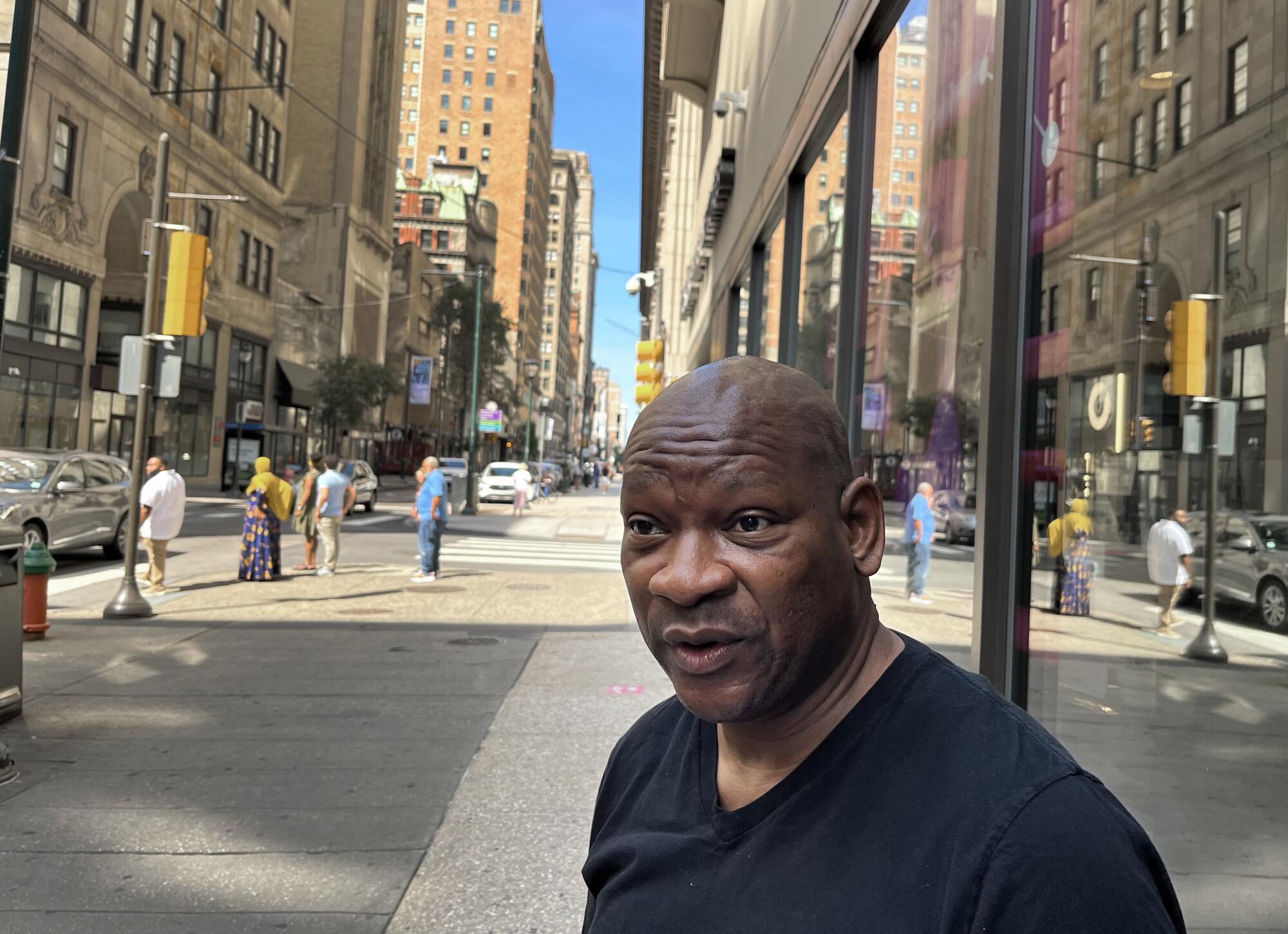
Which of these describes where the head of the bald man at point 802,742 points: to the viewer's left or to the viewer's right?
to the viewer's left

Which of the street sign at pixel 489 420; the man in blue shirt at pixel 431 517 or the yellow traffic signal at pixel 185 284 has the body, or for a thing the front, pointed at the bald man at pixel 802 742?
the street sign

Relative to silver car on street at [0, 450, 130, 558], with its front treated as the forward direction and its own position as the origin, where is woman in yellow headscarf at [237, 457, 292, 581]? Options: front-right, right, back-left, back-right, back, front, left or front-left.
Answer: left

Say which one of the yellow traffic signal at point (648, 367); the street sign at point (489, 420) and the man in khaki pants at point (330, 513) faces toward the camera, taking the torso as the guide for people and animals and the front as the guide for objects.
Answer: the street sign

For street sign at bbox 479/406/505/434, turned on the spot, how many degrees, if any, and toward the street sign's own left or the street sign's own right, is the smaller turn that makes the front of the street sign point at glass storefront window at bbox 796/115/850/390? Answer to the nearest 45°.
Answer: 0° — it already faces it

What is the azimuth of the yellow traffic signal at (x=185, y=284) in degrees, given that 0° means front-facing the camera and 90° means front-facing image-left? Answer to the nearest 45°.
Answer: approximately 225°

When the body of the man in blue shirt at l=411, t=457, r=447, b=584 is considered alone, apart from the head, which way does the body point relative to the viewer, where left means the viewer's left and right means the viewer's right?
facing to the left of the viewer

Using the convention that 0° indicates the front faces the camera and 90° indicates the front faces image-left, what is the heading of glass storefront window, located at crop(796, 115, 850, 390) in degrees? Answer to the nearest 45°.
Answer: approximately 90°

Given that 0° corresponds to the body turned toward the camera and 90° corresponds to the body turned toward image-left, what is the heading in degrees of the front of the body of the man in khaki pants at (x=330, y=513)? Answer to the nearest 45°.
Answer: approximately 135°
